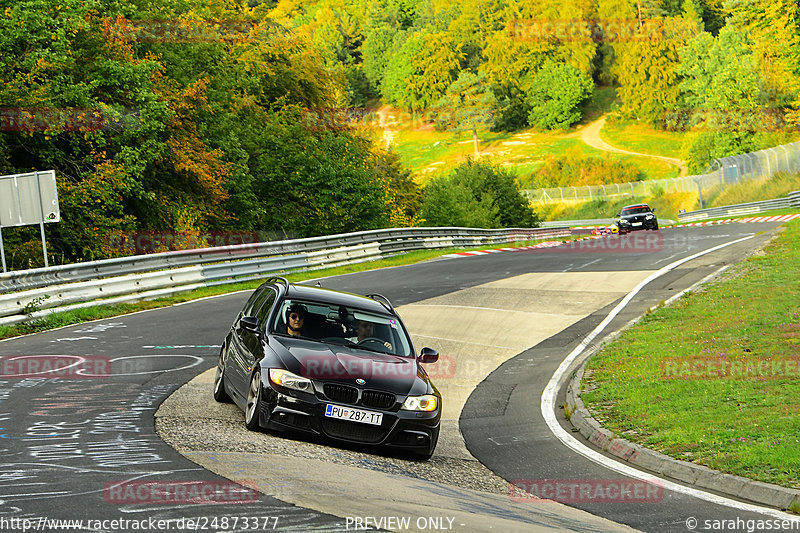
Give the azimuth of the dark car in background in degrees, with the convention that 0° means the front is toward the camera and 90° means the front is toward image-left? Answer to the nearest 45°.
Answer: approximately 0°

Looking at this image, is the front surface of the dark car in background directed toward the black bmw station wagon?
yes

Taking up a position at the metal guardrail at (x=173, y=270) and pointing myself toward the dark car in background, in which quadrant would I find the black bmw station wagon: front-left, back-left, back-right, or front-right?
back-right

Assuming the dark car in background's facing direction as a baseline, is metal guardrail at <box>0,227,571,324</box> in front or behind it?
in front
